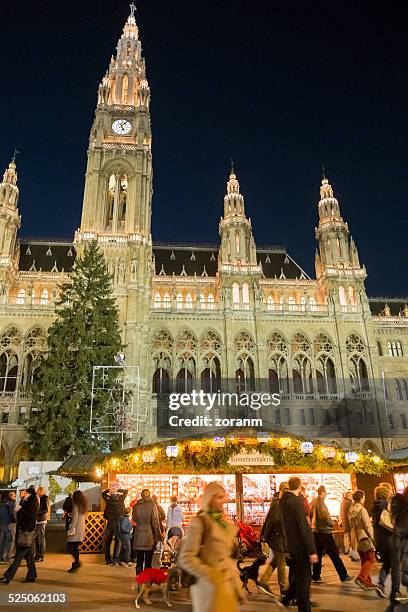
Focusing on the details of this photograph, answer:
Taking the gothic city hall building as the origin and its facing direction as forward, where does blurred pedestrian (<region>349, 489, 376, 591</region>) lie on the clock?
The blurred pedestrian is roughly at 12 o'clock from the gothic city hall building.

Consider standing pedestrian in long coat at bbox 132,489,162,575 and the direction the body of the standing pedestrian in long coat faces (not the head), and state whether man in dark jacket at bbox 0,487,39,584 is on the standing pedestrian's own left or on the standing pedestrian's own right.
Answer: on the standing pedestrian's own left

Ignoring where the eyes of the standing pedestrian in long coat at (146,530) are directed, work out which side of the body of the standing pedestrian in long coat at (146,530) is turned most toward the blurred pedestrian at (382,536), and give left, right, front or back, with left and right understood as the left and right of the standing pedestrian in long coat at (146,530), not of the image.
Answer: right

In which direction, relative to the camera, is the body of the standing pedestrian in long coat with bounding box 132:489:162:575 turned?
away from the camera
